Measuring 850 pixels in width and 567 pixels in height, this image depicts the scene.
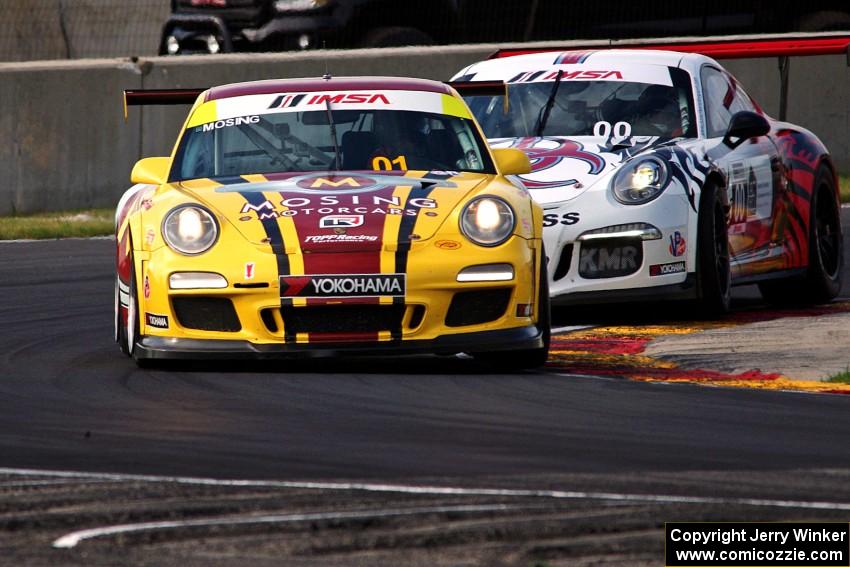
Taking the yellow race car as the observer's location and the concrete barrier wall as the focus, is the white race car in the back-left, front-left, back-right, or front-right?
front-right

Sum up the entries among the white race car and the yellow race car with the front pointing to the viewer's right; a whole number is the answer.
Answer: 0

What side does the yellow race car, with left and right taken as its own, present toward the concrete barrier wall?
back

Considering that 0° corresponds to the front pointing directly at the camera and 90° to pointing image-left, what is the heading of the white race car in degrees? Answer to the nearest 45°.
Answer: approximately 45°

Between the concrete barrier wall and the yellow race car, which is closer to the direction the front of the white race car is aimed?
the yellow race car

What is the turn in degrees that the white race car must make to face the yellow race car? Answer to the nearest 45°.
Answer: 0° — it already faces it

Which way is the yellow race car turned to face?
toward the camera

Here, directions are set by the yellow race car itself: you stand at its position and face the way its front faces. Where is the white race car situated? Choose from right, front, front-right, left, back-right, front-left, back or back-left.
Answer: back-left

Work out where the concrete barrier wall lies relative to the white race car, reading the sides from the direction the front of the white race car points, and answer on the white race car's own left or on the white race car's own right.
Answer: on the white race car's own right

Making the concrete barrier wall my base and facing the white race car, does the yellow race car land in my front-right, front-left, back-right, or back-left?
front-right

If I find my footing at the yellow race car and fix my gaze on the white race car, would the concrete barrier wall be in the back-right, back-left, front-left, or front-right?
front-left
